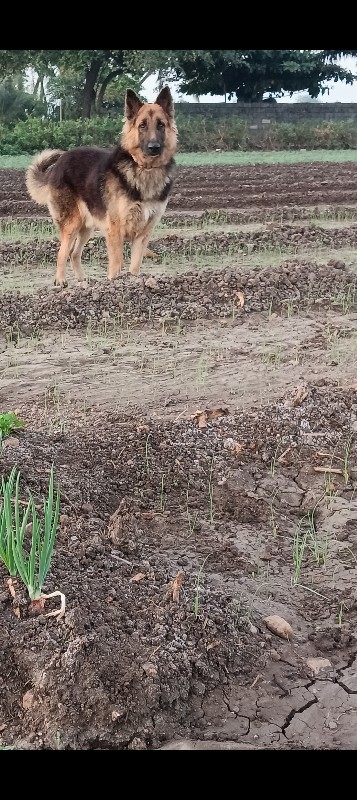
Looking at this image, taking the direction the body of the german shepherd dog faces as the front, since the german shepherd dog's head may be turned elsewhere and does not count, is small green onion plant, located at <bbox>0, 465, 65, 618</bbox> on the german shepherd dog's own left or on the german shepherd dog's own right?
on the german shepherd dog's own right

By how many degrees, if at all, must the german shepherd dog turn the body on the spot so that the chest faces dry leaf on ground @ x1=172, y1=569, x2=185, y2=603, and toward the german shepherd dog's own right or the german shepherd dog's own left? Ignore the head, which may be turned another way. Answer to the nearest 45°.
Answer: approximately 45° to the german shepherd dog's own right

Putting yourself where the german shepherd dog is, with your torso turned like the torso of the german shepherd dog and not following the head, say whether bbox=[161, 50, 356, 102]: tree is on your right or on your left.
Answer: on your left

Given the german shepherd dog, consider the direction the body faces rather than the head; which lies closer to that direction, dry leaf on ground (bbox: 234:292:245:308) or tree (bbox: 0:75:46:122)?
the dry leaf on ground

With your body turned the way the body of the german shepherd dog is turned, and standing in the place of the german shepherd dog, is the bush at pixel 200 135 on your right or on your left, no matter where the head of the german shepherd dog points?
on your left

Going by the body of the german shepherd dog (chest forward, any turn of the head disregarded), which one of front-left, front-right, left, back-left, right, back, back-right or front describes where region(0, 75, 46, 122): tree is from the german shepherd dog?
back-left

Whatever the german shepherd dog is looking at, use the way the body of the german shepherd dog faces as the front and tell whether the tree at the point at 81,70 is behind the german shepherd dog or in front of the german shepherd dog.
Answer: behind

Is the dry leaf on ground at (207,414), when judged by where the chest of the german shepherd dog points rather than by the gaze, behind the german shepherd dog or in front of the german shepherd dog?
in front

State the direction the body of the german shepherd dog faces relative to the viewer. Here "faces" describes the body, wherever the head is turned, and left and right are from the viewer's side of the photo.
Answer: facing the viewer and to the right of the viewer
